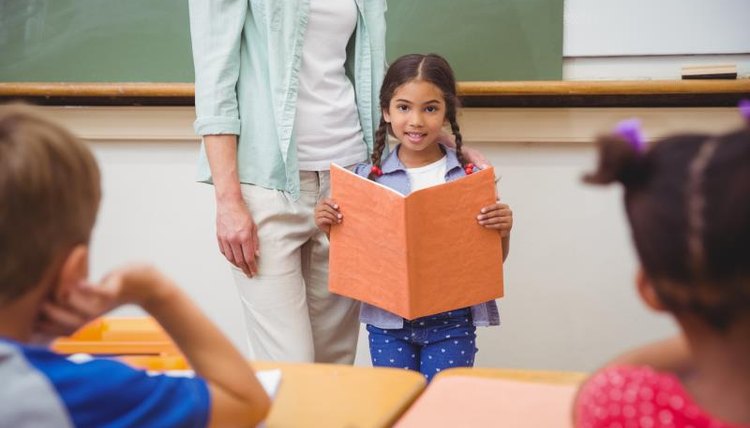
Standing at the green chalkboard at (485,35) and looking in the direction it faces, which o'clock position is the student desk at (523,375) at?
The student desk is roughly at 12 o'clock from the green chalkboard.

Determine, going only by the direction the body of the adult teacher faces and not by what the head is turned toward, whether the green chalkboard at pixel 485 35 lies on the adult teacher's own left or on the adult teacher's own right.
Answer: on the adult teacher's own left

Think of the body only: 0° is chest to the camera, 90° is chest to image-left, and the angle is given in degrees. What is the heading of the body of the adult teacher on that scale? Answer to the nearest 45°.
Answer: approximately 315°
